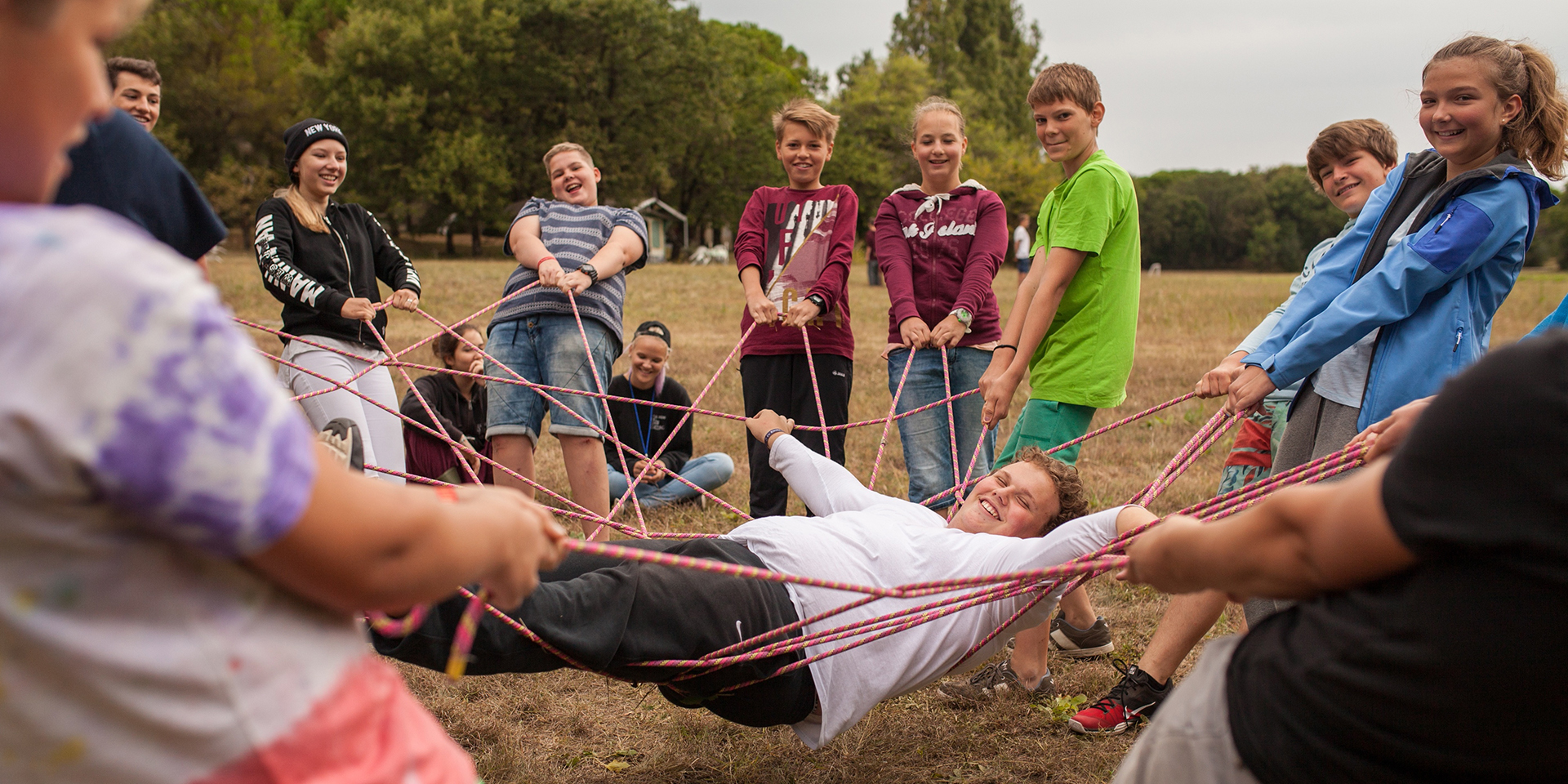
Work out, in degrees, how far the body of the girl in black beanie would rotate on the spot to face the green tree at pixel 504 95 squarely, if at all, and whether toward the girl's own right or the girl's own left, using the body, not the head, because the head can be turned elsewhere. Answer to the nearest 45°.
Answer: approximately 135° to the girl's own left

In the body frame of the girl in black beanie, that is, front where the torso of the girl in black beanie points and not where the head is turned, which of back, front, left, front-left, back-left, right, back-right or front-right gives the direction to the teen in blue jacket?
front

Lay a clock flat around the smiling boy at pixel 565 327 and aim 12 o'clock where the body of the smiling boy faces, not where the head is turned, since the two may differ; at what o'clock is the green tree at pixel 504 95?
The green tree is roughly at 6 o'clock from the smiling boy.

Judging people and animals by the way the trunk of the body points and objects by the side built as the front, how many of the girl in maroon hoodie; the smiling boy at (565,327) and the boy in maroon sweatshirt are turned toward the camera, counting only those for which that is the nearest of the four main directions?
3

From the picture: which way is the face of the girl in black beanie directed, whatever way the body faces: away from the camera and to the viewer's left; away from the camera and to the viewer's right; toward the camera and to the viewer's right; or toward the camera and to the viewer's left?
toward the camera and to the viewer's right

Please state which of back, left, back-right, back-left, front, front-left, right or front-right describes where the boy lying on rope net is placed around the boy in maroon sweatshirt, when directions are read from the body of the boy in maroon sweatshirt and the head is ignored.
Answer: front

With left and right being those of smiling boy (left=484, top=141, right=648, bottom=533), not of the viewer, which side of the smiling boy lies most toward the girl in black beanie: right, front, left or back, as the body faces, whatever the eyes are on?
right

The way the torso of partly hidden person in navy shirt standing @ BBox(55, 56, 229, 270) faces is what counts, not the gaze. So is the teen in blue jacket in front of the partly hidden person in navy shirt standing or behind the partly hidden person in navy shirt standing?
in front

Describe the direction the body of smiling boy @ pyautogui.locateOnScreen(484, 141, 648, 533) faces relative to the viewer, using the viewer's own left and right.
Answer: facing the viewer

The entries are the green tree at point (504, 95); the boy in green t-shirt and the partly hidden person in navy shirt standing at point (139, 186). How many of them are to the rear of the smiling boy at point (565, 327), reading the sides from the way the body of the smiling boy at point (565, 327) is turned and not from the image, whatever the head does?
1

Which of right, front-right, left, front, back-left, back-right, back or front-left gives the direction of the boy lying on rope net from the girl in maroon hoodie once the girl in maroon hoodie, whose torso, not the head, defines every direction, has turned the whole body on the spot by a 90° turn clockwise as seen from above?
left

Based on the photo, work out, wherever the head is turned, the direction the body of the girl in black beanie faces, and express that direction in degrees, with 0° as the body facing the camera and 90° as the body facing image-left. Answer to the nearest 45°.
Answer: approximately 315°

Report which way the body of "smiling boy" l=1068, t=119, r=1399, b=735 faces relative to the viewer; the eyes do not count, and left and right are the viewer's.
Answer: facing the viewer and to the left of the viewer
